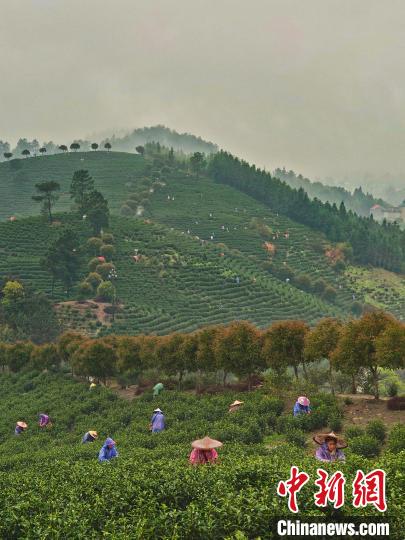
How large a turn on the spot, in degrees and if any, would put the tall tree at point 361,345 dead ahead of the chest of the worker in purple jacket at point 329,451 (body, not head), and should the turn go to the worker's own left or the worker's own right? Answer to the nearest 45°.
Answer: approximately 180°

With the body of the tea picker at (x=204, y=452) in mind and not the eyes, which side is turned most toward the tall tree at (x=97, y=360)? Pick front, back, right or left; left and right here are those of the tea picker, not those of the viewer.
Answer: back

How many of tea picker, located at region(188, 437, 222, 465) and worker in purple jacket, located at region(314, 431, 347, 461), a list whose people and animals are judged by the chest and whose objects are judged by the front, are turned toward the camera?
2

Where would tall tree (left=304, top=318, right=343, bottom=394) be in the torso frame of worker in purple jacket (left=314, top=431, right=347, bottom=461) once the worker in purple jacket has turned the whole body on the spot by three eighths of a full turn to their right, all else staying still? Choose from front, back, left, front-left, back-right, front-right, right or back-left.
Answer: front-right

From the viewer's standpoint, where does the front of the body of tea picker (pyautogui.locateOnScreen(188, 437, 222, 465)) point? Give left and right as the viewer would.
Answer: facing the viewer

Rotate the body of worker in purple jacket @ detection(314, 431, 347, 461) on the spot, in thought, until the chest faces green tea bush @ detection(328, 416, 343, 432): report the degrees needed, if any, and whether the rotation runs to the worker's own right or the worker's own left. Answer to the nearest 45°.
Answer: approximately 180°

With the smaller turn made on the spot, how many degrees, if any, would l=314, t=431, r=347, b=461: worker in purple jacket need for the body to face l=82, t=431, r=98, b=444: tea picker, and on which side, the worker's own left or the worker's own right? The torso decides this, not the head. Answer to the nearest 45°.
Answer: approximately 135° to the worker's own right

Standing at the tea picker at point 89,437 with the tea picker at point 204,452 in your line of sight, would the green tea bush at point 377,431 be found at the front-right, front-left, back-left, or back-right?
front-left

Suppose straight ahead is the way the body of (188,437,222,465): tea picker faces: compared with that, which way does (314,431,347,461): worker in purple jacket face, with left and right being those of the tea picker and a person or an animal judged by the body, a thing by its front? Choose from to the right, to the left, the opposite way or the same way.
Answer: the same way

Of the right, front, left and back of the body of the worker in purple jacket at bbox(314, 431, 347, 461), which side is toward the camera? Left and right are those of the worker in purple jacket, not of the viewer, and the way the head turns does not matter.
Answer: front

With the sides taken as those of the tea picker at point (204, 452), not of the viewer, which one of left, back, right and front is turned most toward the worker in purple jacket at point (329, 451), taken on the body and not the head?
left
